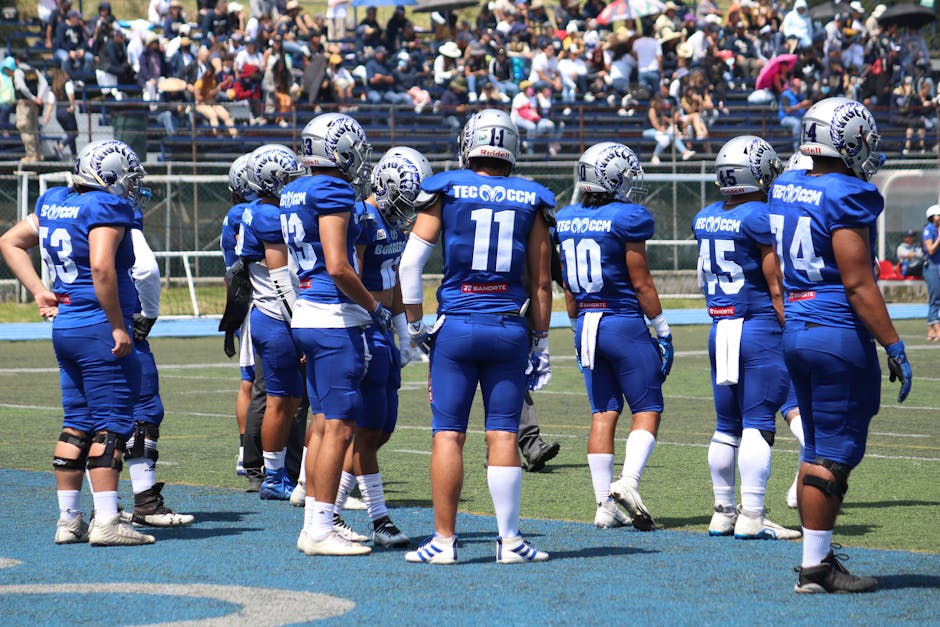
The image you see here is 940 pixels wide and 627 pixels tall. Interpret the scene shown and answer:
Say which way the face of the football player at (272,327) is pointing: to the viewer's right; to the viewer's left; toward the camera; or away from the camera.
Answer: to the viewer's right

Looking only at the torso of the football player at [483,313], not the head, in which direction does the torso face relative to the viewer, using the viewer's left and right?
facing away from the viewer

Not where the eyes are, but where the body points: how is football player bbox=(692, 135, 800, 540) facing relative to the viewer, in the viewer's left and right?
facing away from the viewer and to the right of the viewer

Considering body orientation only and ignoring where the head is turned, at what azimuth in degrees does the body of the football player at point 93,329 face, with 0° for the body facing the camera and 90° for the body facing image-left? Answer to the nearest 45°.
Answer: approximately 225°

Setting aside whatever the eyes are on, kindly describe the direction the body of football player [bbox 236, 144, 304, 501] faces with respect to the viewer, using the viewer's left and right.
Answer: facing to the right of the viewer

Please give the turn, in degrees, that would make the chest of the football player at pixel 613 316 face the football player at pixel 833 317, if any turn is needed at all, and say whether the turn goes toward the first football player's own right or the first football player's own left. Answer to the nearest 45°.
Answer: approximately 90° to the first football player's own right

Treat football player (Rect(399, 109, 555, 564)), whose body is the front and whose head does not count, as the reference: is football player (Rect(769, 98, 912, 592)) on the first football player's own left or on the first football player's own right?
on the first football player's own right

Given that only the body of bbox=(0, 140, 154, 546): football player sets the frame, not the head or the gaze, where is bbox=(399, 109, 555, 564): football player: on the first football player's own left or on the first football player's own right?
on the first football player's own right

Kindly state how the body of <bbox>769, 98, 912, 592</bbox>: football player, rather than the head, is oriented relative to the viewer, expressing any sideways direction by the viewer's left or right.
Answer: facing away from the viewer and to the right of the viewer

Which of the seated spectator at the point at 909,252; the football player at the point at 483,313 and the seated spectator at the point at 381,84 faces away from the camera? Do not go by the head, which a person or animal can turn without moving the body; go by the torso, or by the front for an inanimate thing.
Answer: the football player

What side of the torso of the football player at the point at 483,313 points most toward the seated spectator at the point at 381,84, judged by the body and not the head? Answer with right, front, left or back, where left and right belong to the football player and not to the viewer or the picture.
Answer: front

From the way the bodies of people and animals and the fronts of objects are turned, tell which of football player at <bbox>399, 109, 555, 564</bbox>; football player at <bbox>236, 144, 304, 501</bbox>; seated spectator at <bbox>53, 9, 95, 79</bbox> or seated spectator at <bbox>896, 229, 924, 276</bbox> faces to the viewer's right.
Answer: football player at <bbox>236, 144, 304, 501</bbox>
